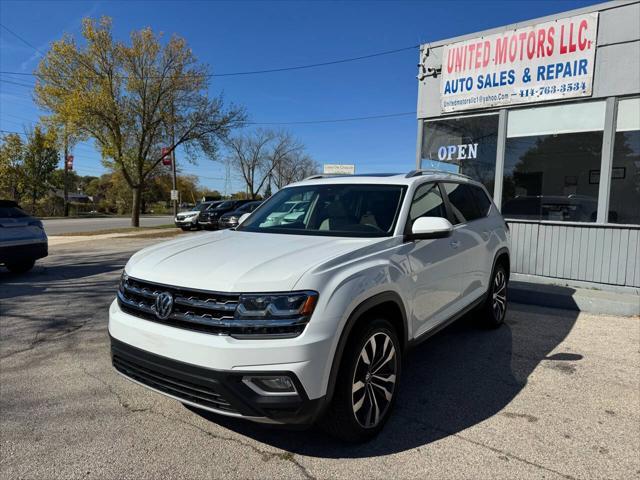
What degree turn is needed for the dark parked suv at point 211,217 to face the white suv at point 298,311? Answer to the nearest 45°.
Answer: approximately 45° to its left

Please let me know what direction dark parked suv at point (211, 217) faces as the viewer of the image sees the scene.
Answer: facing the viewer and to the left of the viewer

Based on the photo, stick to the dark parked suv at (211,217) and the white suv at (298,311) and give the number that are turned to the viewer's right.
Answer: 0

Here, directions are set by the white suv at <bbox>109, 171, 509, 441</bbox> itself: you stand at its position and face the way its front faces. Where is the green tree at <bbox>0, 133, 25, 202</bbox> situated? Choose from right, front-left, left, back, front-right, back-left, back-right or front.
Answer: right

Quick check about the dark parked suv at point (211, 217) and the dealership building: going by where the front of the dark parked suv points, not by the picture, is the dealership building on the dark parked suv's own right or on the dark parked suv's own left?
on the dark parked suv's own left

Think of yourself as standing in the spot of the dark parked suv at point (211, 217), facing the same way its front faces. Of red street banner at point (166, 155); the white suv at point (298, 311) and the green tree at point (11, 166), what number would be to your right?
2

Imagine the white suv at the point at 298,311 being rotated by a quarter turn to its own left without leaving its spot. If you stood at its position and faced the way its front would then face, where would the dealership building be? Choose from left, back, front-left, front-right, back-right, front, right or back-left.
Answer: left

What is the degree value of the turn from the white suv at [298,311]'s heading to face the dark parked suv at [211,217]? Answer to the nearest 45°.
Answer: approximately 135° to its right
